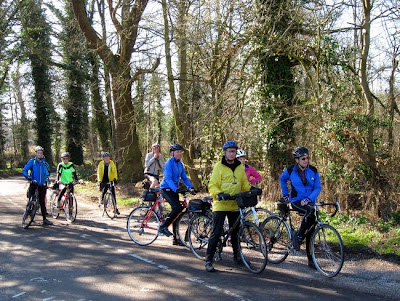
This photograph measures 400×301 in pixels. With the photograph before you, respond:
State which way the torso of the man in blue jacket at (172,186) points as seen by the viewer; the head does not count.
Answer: to the viewer's right

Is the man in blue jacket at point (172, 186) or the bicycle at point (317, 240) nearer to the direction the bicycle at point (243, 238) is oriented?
the bicycle

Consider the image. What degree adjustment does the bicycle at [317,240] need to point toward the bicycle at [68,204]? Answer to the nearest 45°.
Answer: approximately 180°

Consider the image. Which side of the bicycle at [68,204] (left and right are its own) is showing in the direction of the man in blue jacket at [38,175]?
right

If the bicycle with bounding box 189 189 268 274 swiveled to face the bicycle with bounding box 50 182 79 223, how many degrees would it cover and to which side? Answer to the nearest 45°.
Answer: approximately 180°

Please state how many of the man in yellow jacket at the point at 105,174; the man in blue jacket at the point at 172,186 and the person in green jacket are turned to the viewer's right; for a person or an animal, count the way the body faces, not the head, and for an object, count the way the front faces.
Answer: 1

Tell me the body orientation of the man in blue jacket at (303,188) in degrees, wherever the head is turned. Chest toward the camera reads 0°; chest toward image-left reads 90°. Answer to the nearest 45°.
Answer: approximately 315°

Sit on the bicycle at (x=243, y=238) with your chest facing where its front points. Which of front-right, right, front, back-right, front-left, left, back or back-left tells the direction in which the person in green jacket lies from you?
back

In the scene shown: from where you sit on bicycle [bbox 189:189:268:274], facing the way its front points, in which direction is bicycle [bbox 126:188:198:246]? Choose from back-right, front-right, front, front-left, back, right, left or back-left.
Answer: back

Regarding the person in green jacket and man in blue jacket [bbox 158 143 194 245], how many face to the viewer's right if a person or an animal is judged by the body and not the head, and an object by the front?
1

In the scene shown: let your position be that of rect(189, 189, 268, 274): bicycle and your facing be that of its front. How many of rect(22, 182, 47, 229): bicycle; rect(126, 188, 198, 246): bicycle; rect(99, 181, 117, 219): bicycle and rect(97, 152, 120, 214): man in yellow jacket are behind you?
4

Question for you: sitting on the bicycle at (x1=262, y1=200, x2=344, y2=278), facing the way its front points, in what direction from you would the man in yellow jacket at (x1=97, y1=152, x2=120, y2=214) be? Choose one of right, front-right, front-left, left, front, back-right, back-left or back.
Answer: back

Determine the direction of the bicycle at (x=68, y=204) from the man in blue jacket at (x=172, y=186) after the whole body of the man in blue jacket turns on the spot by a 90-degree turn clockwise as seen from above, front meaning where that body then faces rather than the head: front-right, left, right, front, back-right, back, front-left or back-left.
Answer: back-right

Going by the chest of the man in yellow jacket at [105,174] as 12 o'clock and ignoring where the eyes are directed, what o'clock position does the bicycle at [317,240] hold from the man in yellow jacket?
The bicycle is roughly at 11 o'clock from the man in yellow jacket.
